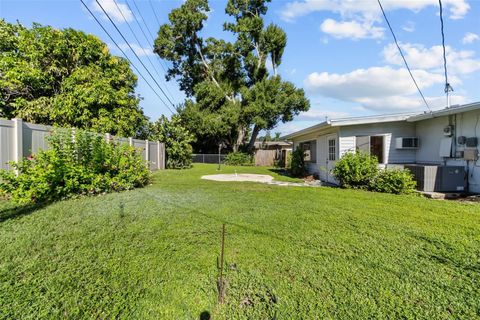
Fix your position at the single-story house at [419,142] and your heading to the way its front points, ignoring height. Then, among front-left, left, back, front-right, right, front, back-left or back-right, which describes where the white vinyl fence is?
front

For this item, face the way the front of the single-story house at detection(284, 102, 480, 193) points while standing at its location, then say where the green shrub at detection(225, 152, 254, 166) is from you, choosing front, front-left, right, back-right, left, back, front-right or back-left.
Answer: right

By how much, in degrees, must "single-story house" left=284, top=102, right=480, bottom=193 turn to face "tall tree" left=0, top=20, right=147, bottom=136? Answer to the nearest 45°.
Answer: approximately 45° to its right

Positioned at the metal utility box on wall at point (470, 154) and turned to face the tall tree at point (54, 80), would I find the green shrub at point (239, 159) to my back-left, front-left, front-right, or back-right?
front-right

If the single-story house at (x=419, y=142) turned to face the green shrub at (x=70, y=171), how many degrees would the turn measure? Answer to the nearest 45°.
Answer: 0° — it already faces it

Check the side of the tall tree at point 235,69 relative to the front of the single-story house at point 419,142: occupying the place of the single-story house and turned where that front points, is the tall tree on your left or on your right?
on your right

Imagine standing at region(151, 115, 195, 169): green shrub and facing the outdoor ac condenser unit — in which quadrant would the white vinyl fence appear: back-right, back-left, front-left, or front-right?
front-right

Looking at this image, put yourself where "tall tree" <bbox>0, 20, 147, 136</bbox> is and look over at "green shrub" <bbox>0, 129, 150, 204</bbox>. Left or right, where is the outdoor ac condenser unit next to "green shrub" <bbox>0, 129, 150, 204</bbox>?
left

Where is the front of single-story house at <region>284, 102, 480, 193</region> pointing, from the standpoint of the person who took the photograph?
facing the viewer and to the left of the viewer

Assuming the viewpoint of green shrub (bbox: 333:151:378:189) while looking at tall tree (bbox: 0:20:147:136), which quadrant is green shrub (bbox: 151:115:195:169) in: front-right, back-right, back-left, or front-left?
front-right

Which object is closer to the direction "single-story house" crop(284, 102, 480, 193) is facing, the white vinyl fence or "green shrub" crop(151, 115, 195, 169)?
the white vinyl fence
